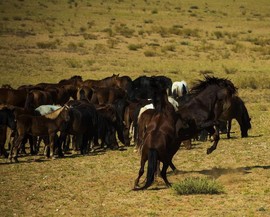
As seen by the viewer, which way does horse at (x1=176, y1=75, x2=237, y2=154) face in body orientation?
to the viewer's right

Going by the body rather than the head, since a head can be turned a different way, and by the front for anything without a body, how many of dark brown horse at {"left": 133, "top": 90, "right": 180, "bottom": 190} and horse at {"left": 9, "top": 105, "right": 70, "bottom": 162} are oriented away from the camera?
1

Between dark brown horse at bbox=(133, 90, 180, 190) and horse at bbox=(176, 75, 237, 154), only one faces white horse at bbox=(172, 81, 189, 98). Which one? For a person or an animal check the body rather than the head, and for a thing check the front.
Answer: the dark brown horse

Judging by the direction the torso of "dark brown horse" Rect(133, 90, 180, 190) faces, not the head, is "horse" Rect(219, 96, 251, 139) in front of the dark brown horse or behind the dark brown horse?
in front

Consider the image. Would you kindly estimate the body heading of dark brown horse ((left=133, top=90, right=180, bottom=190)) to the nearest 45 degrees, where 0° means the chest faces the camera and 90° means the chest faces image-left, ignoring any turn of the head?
approximately 180°

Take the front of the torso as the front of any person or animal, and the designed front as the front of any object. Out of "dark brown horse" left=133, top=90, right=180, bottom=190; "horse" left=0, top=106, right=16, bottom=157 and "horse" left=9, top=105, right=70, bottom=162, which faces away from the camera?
the dark brown horse
